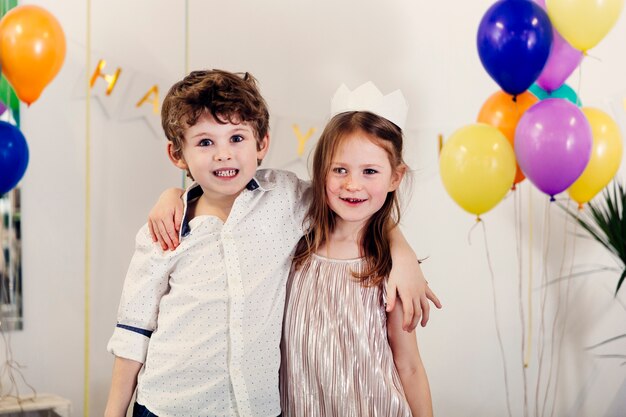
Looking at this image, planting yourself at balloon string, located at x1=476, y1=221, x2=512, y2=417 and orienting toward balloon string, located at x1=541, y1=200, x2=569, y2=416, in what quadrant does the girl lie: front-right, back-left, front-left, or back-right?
back-right

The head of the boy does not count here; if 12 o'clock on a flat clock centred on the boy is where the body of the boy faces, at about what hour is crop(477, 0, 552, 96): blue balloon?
The blue balloon is roughly at 8 o'clock from the boy.

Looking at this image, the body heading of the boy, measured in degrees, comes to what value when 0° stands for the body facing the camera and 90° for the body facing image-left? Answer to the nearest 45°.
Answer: approximately 0°

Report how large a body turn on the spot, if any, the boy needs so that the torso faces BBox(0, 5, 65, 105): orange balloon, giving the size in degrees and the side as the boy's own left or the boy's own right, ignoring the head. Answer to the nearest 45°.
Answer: approximately 135° to the boy's own right

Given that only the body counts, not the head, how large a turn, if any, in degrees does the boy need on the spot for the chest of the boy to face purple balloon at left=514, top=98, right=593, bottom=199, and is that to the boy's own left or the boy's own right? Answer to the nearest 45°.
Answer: approximately 135° to the boy's own left

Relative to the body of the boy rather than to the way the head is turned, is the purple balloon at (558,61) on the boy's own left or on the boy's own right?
on the boy's own left

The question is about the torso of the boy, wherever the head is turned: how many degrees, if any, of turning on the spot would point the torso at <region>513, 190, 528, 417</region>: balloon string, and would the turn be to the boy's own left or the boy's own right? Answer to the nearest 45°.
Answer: approximately 135° to the boy's own left

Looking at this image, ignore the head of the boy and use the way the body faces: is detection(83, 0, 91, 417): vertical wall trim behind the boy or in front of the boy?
behind

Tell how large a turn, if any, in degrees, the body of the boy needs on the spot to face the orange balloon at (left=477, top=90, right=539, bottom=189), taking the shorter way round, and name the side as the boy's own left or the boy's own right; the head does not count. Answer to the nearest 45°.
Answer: approximately 135° to the boy's own left

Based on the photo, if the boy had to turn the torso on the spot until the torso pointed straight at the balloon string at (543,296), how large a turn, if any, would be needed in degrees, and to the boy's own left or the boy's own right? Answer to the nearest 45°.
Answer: approximately 135° to the boy's own left
